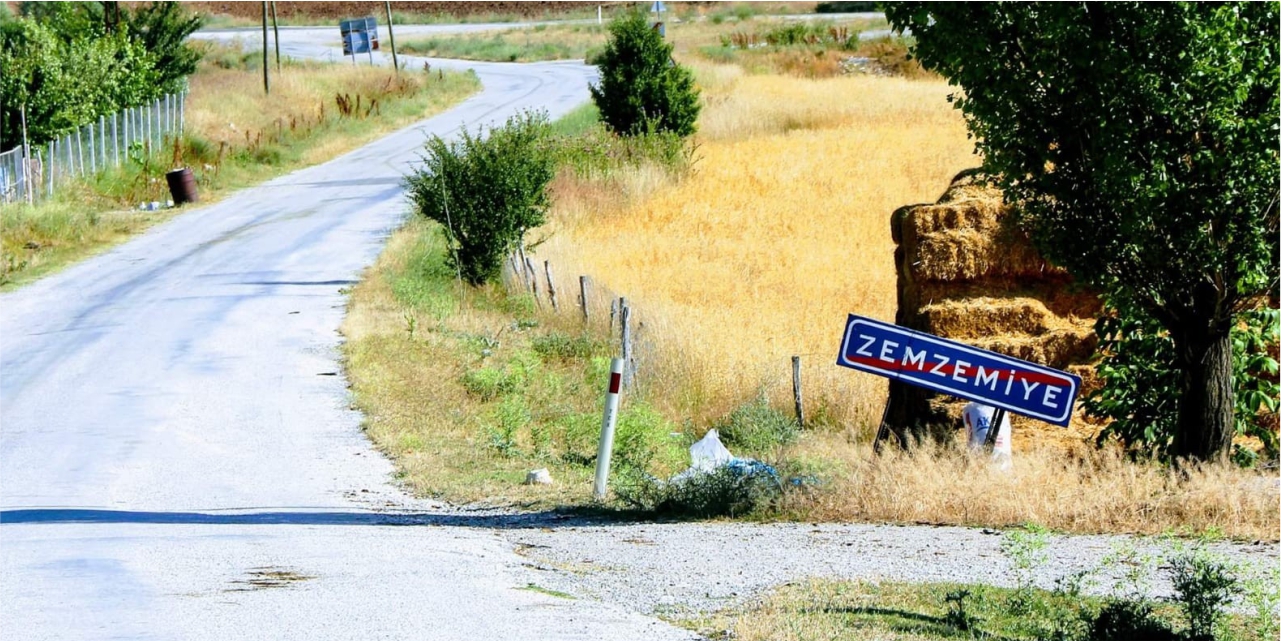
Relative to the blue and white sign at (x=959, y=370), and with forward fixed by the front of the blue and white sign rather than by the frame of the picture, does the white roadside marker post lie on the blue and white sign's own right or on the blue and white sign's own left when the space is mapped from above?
on the blue and white sign's own right

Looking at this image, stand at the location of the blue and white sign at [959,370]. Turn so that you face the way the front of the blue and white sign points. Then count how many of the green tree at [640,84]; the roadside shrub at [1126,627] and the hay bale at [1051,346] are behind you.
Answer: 2

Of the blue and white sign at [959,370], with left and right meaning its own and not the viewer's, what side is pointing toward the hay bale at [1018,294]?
back

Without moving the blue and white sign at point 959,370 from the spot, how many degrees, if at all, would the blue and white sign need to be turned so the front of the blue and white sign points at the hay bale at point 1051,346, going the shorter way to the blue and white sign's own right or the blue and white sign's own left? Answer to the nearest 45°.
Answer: approximately 180°

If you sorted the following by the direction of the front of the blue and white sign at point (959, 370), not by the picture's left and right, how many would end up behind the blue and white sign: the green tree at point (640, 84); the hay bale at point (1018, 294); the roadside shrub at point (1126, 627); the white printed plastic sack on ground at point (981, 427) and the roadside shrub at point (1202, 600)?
3

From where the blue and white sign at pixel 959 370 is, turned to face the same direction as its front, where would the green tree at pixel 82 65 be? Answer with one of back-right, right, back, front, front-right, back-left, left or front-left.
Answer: back-right

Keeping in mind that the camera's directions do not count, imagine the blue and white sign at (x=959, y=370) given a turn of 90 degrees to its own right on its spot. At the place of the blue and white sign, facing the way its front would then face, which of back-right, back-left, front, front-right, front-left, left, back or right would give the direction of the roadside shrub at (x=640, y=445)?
front-right

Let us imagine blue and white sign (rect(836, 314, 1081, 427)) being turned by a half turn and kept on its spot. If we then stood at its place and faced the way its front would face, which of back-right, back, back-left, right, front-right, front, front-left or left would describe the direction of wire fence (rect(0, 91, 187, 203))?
front-left

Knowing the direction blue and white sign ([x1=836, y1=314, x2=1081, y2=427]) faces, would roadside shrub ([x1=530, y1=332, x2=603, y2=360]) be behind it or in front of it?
behind

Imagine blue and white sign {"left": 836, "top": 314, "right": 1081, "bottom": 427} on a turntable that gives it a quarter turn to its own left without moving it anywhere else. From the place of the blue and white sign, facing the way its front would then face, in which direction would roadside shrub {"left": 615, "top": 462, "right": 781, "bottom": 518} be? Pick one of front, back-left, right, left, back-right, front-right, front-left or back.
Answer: back

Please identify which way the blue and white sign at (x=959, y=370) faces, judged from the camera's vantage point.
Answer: facing the viewer

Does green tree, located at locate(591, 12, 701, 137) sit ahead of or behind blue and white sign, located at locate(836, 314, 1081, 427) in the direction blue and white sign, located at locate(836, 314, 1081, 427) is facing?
behind

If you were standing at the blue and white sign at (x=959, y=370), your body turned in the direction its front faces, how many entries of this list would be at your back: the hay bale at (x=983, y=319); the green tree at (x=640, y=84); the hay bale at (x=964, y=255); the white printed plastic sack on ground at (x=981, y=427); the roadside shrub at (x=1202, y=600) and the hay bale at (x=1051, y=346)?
5

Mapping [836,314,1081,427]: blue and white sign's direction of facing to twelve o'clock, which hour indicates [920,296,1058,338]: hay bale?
The hay bale is roughly at 6 o'clock from the blue and white sign.

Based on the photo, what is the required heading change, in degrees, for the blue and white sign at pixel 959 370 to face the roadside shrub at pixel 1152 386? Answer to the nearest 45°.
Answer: approximately 135° to its left

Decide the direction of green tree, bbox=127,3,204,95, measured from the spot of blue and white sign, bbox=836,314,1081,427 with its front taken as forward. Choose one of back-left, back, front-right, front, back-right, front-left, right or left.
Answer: back-right

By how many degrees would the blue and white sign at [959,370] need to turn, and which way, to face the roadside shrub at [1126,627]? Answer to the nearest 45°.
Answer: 0° — it already faces it

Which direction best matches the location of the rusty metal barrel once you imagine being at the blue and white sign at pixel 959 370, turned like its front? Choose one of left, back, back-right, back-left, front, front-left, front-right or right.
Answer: back-right
